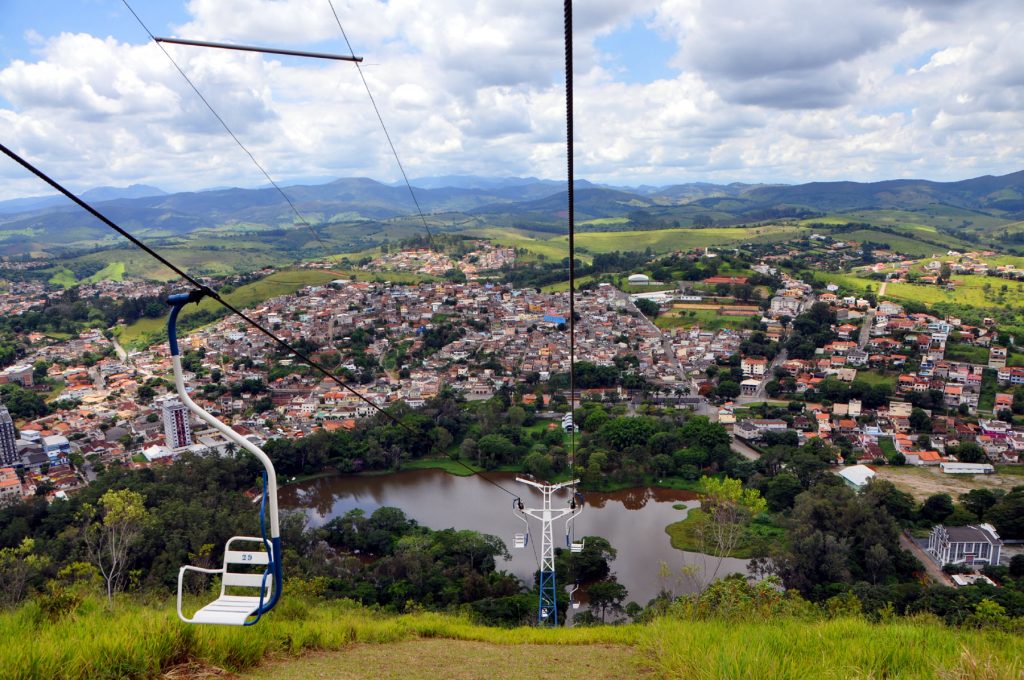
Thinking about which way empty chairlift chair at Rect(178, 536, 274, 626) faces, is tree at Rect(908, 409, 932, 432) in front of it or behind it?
behind

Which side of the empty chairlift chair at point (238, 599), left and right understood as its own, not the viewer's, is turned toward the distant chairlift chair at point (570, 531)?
back

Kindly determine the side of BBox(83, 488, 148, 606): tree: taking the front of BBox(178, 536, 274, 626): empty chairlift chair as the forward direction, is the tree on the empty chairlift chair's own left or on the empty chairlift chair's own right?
on the empty chairlift chair's own right

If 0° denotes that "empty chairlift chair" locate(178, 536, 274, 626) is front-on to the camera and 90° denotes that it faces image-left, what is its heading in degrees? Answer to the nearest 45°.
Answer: approximately 45°

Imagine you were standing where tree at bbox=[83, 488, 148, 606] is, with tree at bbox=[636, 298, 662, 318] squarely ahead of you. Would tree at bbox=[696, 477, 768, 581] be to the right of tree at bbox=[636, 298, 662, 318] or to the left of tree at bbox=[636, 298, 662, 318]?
right

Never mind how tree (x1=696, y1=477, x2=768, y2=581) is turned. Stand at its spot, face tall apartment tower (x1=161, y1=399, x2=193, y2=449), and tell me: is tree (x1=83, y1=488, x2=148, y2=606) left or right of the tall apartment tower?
left

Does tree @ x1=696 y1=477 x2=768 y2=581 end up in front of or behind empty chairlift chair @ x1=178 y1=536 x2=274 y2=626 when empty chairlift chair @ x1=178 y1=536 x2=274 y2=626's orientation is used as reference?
behind

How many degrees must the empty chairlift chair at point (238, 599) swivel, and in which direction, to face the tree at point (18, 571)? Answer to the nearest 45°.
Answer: approximately 135° to its right

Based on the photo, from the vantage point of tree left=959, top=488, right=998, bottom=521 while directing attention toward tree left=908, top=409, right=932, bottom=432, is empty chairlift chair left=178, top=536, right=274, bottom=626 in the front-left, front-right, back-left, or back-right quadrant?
back-left

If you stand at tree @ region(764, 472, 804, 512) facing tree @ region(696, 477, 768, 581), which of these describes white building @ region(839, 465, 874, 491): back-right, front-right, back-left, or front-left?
back-left

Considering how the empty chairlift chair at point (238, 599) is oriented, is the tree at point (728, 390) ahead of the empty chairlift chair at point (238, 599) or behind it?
behind

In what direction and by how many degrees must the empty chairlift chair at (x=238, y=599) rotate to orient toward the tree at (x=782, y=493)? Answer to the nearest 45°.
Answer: approximately 180°

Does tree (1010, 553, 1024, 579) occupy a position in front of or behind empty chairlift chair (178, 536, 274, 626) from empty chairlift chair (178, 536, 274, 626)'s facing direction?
behind

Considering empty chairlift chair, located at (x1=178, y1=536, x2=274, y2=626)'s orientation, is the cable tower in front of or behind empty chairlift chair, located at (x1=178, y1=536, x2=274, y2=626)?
behind
